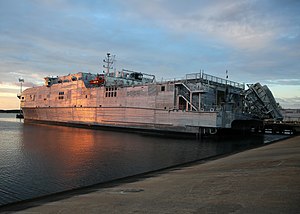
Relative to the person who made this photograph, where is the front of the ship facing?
facing away from the viewer and to the left of the viewer
